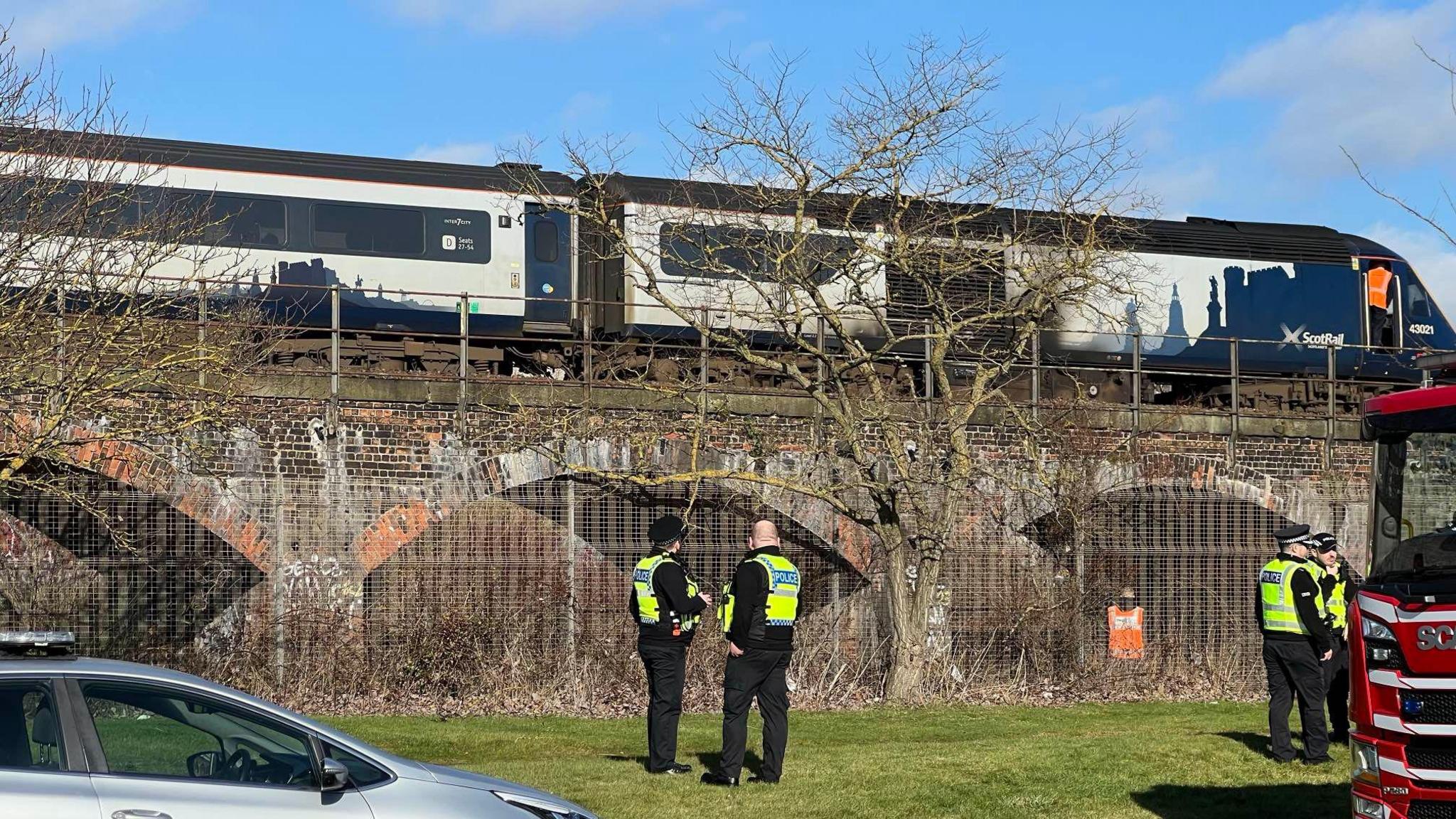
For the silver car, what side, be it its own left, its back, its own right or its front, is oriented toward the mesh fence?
left

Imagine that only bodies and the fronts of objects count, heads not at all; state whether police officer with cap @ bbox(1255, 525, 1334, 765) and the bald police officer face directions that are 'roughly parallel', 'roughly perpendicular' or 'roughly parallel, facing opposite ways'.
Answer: roughly perpendicular

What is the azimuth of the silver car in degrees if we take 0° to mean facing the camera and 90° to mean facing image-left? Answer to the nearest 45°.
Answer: approximately 270°

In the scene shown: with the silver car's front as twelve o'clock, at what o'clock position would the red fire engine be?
The red fire engine is roughly at 12 o'clock from the silver car.

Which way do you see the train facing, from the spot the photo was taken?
facing to the right of the viewer

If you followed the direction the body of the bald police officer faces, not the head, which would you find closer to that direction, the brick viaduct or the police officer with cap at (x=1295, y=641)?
the brick viaduct

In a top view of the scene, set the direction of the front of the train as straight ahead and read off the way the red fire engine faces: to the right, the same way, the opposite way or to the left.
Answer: to the right
